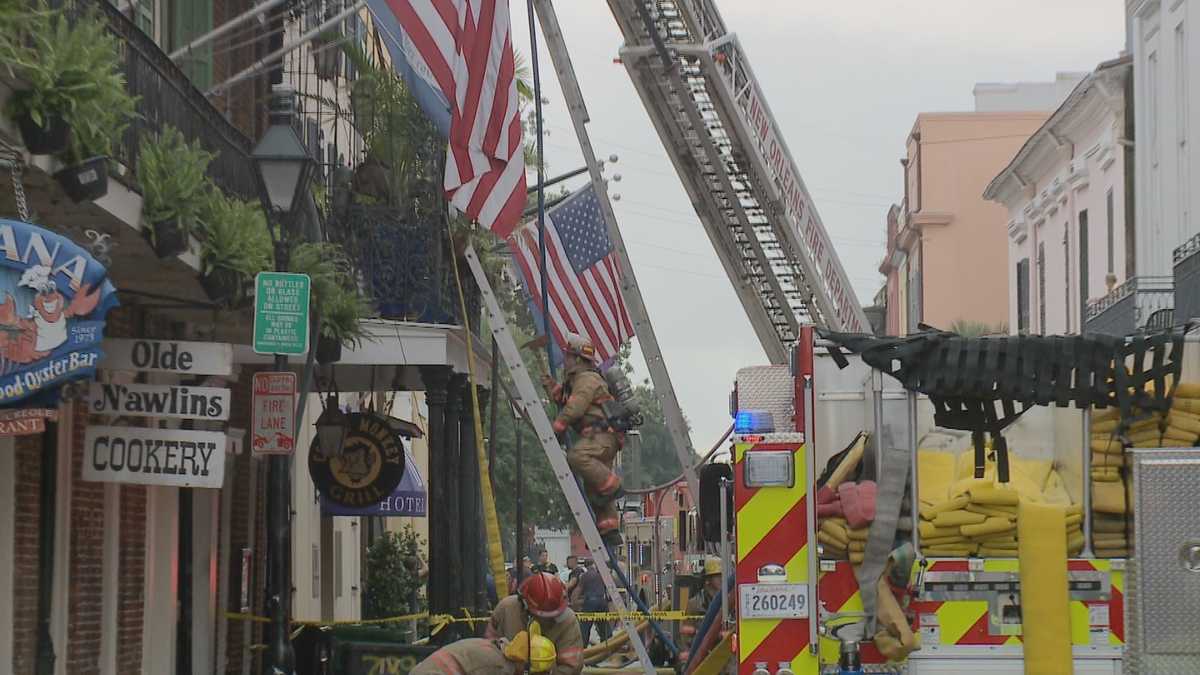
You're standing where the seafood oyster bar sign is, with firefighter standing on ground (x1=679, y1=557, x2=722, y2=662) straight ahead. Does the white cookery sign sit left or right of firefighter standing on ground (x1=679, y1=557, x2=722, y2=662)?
left

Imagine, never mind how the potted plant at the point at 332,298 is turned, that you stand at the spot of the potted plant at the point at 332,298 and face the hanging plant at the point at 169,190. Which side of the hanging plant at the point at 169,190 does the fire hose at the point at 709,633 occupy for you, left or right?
left

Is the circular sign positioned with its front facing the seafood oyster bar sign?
yes

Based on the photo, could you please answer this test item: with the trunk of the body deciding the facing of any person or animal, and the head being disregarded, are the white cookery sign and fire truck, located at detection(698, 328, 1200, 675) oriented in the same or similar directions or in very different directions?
very different directions

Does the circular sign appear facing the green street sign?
yes
